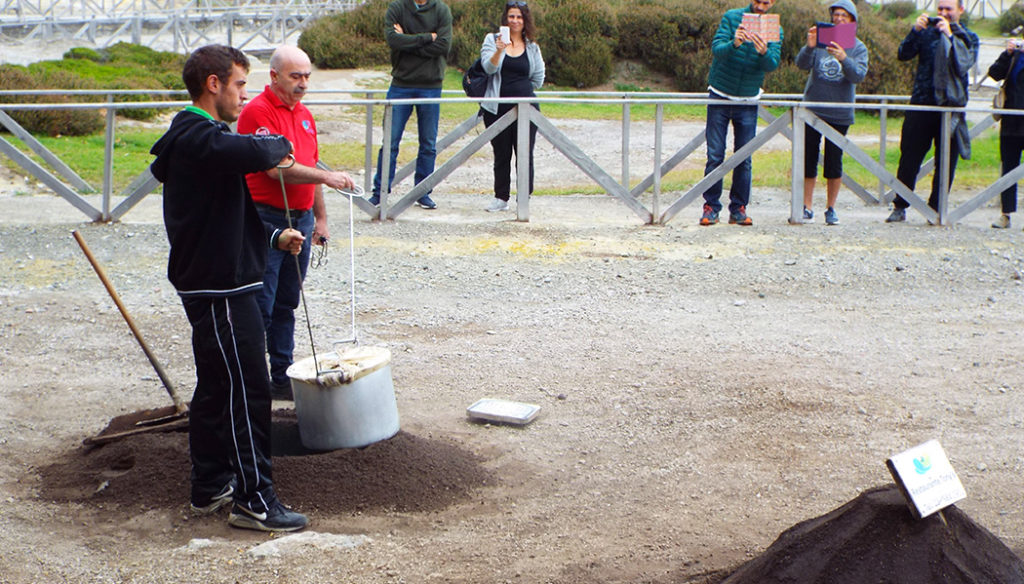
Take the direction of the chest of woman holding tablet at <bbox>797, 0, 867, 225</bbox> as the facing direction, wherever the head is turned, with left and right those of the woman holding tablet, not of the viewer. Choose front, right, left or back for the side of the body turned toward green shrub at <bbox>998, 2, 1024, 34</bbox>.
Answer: back

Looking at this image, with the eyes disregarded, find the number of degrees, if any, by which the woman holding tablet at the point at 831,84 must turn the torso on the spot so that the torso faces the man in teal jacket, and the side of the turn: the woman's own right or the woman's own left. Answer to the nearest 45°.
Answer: approximately 45° to the woman's own right

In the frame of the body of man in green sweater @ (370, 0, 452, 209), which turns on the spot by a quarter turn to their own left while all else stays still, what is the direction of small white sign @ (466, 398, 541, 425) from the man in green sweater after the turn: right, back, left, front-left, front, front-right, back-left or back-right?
right

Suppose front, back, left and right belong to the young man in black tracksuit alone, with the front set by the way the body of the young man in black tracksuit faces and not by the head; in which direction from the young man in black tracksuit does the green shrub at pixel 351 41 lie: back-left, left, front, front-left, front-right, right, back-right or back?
left

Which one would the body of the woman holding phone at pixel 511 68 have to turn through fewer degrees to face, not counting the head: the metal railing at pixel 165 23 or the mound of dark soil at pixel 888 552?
the mound of dark soil

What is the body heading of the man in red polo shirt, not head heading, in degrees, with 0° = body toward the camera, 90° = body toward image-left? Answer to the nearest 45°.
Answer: approximately 315°

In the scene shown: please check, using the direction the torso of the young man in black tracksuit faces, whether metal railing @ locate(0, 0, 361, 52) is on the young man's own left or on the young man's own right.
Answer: on the young man's own left

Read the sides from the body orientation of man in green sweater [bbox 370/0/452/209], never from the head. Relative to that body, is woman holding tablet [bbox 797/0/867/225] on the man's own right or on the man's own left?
on the man's own left

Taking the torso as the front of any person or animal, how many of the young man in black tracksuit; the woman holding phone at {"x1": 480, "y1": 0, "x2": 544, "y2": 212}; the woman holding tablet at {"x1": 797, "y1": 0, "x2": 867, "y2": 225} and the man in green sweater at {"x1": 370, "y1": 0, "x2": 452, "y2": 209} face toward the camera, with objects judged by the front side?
3

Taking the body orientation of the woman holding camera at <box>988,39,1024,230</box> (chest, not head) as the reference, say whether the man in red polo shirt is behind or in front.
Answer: in front

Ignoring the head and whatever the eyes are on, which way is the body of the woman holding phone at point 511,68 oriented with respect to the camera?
toward the camera

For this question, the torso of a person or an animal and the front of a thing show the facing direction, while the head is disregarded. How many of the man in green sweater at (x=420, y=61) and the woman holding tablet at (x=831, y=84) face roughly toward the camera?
2

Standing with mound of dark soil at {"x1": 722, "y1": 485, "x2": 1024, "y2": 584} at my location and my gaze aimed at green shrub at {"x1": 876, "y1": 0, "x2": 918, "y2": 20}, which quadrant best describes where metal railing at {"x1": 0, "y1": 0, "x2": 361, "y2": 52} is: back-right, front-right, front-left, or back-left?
front-left

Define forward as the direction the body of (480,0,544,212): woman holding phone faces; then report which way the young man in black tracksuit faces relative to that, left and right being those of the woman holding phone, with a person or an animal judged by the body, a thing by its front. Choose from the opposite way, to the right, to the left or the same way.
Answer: to the left

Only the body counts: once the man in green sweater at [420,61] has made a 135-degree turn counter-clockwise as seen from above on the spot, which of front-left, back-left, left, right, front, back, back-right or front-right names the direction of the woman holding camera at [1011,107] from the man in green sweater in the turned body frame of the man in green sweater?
front-right
